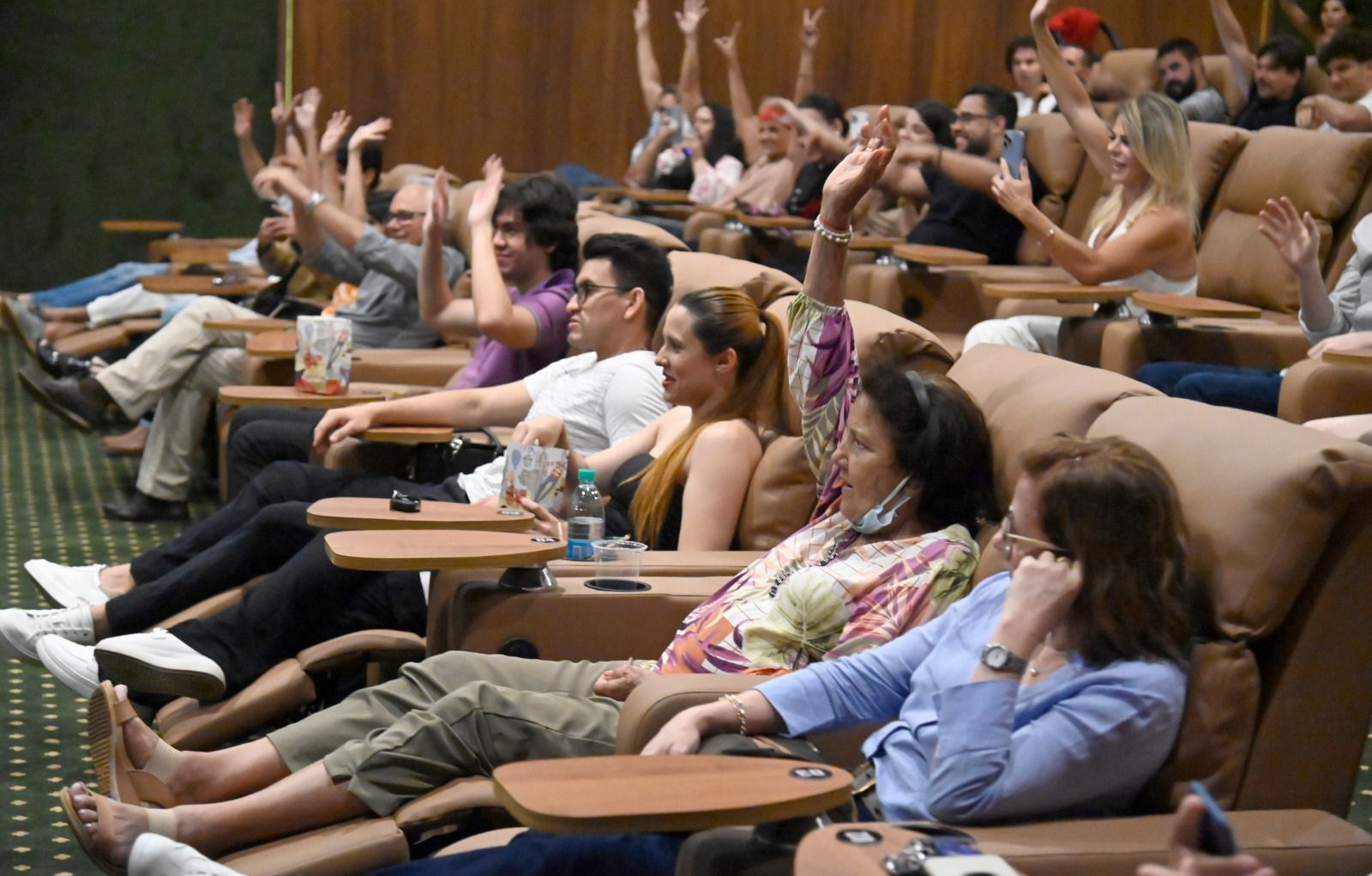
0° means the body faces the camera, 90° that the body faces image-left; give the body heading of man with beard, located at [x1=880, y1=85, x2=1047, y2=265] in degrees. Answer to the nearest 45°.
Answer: approximately 45°

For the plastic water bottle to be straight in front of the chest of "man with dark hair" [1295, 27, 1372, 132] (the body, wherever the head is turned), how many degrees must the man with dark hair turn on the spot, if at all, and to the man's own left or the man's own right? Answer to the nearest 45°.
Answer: approximately 45° to the man's own left

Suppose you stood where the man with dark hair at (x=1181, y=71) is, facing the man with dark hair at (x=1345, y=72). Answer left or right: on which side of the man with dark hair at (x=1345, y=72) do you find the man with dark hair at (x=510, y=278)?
right

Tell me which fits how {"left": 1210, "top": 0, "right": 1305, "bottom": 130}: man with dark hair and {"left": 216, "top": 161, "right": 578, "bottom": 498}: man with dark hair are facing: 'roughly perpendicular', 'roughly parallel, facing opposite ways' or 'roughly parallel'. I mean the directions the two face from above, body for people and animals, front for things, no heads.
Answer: roughly parallel

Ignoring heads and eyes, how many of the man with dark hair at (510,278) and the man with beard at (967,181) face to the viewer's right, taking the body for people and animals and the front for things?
0

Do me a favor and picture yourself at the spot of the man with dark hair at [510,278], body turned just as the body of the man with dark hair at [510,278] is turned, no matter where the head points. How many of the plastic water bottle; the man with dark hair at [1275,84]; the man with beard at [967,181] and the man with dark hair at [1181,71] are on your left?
1

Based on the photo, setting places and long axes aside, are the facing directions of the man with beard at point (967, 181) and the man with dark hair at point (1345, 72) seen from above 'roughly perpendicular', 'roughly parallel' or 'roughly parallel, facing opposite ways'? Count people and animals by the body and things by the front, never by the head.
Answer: roughly parallel

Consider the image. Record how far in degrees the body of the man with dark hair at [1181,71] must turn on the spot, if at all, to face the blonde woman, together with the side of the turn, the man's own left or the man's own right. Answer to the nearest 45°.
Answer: approximately 45° to the man's own left

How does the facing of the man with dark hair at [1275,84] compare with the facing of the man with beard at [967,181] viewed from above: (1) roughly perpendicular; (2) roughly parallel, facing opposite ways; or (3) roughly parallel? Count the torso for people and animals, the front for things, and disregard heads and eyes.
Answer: roughly parallel

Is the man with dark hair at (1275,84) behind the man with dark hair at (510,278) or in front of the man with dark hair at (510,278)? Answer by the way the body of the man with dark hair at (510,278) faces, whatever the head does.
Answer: behind

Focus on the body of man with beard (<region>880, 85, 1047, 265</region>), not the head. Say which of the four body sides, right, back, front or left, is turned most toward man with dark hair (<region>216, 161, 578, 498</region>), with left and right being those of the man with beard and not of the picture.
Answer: front

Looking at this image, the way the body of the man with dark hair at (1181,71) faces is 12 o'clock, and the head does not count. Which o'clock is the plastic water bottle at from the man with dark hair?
The plastic water bottle is roughly at 11 o'clock from the man with dark hair.

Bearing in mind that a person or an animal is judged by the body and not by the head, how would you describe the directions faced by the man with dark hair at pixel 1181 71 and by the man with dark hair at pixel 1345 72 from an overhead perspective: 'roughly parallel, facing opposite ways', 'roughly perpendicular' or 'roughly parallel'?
roughly parallel

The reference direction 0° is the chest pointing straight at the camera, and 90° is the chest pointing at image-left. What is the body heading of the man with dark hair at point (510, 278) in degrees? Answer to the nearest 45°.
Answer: approximately 90°

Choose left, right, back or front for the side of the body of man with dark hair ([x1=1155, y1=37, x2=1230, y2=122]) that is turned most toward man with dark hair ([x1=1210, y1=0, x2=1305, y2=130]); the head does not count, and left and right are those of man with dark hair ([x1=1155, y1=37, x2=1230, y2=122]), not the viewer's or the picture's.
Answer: left

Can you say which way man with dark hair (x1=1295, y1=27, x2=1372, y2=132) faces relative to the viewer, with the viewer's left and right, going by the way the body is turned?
facing the viewer and to the left of the viewer

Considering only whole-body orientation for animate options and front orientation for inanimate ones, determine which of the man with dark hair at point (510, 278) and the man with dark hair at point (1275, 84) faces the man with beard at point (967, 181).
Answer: the man with dark hair at point (1275, 84)

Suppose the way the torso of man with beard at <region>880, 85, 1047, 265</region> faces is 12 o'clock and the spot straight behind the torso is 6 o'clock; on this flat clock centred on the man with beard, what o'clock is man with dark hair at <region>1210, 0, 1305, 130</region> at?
The man with dark hair is roughly at 6 o'clock from the man with beard.

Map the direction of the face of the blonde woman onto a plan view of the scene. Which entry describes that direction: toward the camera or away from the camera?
toward the camera
